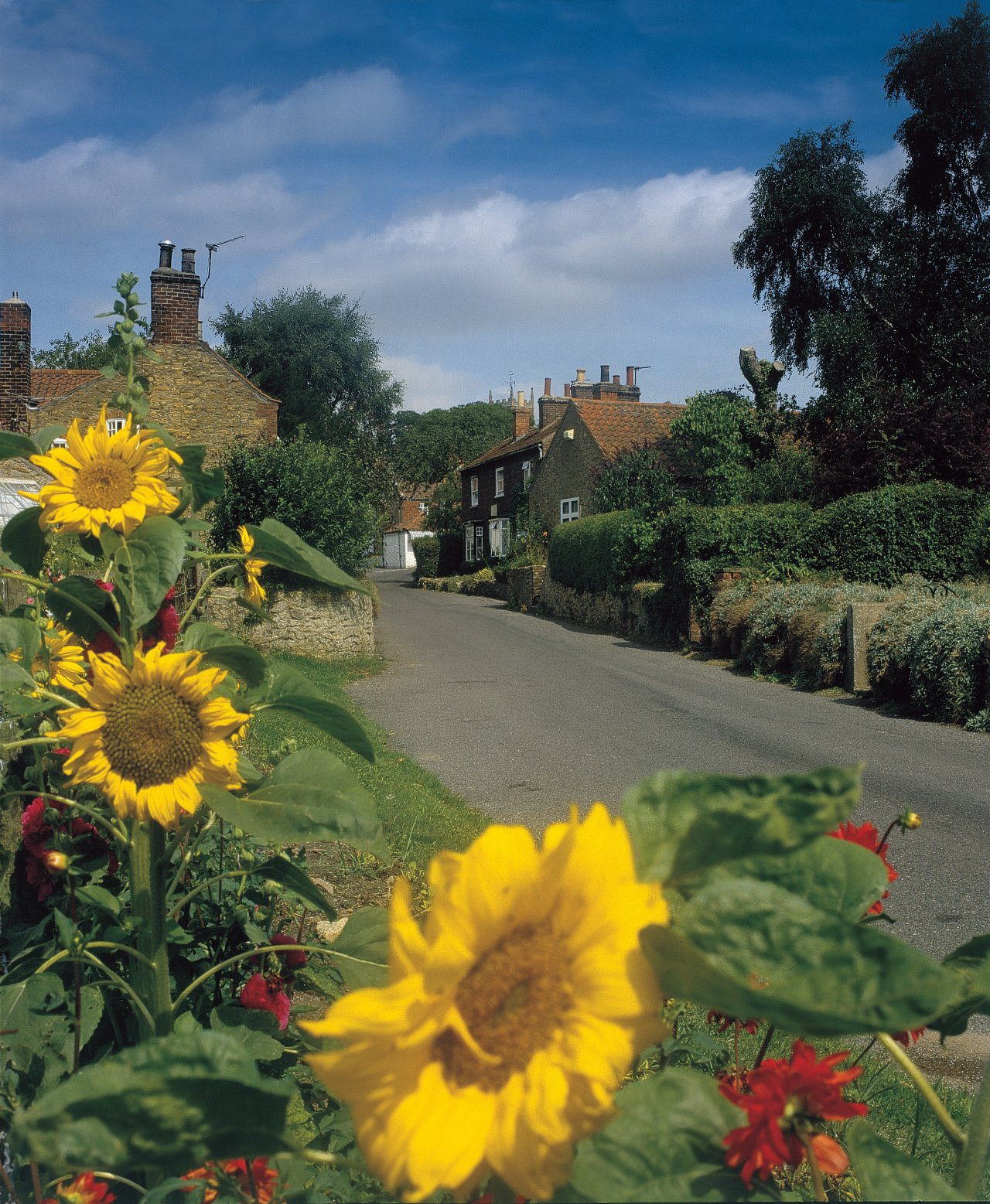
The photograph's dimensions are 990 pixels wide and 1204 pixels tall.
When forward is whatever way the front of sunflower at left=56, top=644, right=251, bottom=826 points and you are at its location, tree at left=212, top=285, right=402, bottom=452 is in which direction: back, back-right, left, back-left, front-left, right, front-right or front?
back

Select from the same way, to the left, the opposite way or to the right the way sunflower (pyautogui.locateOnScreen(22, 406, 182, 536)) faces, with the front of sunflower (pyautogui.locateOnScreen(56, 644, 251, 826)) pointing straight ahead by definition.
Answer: the same way

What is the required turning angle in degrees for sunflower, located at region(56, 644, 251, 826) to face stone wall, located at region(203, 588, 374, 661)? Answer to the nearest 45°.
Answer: approximately 180°

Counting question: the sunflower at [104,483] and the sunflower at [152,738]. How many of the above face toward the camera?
2

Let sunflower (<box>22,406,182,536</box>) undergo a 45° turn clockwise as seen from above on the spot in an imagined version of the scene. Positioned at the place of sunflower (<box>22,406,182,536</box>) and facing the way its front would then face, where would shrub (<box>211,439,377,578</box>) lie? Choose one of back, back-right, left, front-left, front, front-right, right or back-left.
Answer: back-right

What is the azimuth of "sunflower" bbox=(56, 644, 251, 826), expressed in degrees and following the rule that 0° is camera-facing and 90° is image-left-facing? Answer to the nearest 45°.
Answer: approximately 0°

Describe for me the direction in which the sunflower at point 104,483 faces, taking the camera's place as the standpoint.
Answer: facing the viewer

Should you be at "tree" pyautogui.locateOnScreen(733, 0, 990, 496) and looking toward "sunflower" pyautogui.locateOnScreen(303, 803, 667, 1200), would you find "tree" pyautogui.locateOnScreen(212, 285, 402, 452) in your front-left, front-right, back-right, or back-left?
back-right
